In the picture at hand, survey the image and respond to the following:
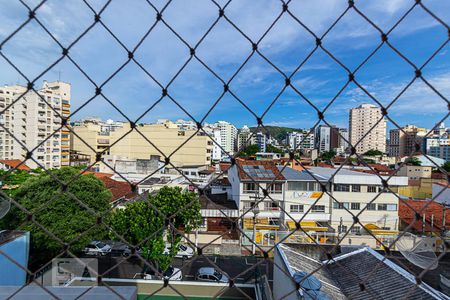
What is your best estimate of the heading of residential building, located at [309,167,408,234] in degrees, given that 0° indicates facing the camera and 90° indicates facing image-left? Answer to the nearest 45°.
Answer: approximately 0°

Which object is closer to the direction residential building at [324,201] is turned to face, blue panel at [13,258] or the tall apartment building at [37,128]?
the blue panel

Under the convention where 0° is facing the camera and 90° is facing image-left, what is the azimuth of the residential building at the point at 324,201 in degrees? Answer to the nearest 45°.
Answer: approximately 0°
